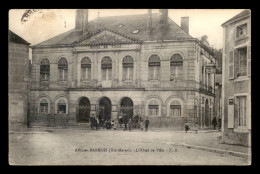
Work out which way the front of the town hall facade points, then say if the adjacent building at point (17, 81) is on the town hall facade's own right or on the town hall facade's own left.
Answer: on the town hall facade's own right

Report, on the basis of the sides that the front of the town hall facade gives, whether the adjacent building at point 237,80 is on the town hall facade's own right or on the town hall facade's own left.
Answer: on the town hall facade's own left

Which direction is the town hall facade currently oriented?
toward the camera
